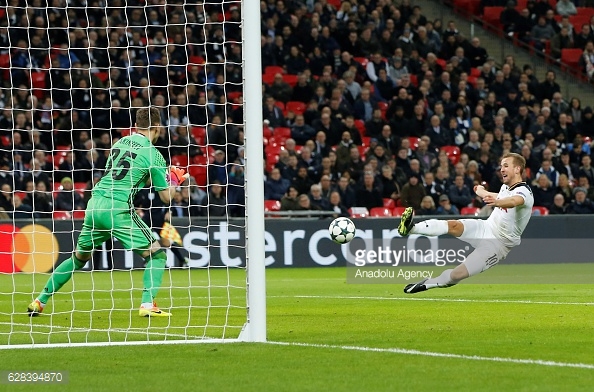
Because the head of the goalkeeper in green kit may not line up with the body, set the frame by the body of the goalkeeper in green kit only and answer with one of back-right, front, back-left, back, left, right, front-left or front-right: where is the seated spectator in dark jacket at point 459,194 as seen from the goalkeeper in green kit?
front

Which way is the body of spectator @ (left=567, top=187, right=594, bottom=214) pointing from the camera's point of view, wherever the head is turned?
toward the camera

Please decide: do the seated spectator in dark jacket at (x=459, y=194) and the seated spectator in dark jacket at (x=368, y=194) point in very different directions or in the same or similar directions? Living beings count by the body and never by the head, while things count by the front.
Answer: same or similar directions

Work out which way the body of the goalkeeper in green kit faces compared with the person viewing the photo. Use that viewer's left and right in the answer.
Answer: facing away from the viewer and to the right of the viewer

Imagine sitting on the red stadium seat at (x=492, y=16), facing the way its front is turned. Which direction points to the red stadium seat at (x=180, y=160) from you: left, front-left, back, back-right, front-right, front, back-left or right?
front

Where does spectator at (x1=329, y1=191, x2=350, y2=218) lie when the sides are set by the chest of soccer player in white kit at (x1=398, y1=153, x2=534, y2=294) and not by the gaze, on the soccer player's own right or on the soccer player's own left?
on the soccer player's own right

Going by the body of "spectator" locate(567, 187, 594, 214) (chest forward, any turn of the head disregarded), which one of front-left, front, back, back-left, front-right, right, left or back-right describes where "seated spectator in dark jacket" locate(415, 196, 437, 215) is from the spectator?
front-right

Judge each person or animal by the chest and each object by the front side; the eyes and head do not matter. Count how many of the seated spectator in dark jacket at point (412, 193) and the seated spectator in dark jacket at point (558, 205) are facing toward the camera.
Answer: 2

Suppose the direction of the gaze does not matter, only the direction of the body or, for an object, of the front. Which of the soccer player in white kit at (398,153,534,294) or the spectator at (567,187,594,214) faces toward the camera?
the spectator

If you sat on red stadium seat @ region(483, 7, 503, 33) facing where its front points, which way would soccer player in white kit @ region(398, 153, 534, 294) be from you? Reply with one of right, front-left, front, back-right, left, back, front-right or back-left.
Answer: front-left

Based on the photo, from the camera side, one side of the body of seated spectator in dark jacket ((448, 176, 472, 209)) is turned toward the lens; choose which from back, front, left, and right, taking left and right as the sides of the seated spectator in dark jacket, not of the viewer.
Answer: front

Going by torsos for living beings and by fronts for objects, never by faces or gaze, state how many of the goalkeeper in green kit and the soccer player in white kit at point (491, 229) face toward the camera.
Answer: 0

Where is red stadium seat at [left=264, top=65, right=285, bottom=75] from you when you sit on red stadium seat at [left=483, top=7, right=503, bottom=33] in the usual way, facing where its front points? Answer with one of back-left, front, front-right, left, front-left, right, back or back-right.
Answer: front
